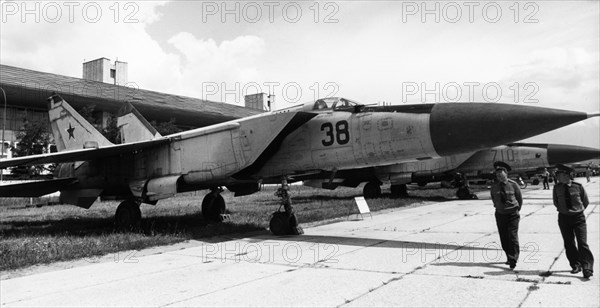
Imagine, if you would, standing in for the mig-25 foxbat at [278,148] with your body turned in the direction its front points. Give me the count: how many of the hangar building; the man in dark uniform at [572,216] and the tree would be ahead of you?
1

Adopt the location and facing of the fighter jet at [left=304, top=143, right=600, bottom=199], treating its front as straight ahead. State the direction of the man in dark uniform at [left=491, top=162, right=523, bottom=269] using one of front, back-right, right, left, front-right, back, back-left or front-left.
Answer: front-right

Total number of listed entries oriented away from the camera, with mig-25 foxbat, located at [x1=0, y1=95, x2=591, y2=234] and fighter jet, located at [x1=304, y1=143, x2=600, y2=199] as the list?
0

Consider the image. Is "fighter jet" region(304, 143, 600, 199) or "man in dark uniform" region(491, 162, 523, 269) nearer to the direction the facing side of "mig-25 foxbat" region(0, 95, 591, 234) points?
the man in dark uniform

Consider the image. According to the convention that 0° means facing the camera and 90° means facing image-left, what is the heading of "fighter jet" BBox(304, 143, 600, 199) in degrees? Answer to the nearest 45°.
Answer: approximately 315°

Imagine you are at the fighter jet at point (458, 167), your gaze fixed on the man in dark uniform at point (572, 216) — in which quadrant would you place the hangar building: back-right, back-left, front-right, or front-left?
back-right

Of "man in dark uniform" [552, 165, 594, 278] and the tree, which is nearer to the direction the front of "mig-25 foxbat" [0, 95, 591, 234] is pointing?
the man in dark uniform

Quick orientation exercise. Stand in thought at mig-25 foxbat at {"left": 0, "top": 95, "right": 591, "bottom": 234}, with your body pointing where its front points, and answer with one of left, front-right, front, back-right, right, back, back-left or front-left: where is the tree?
back

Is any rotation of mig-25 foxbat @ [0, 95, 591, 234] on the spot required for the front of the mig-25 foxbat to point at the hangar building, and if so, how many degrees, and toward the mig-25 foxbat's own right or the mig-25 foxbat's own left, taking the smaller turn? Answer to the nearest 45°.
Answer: approximately 180°

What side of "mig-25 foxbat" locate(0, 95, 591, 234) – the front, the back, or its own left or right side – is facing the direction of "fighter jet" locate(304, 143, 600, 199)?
left
